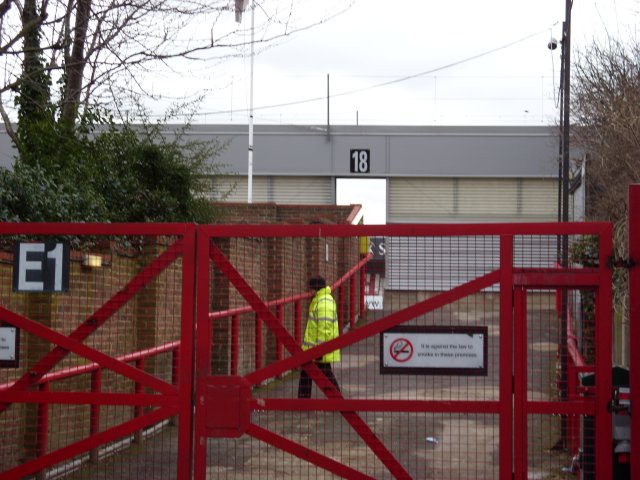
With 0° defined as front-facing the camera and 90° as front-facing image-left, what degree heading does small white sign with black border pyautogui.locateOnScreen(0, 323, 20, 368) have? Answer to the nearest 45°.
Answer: approximately 0°

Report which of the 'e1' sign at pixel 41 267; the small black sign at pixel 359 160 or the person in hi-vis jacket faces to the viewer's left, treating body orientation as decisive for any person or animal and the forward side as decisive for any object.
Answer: the person in hi-vis jacket

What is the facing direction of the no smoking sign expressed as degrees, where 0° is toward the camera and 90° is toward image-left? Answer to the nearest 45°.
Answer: approximately 0°

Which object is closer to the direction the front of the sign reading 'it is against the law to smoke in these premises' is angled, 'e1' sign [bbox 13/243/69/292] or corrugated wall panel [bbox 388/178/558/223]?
the 'e1' sign

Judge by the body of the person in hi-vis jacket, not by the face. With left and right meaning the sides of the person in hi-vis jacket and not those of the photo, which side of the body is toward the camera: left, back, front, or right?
left

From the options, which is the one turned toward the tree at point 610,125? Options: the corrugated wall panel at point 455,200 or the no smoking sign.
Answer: the corrugated wall panel

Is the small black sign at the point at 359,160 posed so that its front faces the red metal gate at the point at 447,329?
yes

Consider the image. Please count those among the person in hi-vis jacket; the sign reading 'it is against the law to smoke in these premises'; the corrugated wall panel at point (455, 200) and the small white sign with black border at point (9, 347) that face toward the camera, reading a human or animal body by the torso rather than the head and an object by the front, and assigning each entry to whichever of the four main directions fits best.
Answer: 3

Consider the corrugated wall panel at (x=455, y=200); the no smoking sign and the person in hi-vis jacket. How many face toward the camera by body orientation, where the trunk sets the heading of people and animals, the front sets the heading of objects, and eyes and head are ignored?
2

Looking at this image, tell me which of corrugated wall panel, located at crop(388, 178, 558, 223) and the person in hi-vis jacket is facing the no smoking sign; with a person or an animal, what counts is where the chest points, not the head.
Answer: the corrugated wall panel
